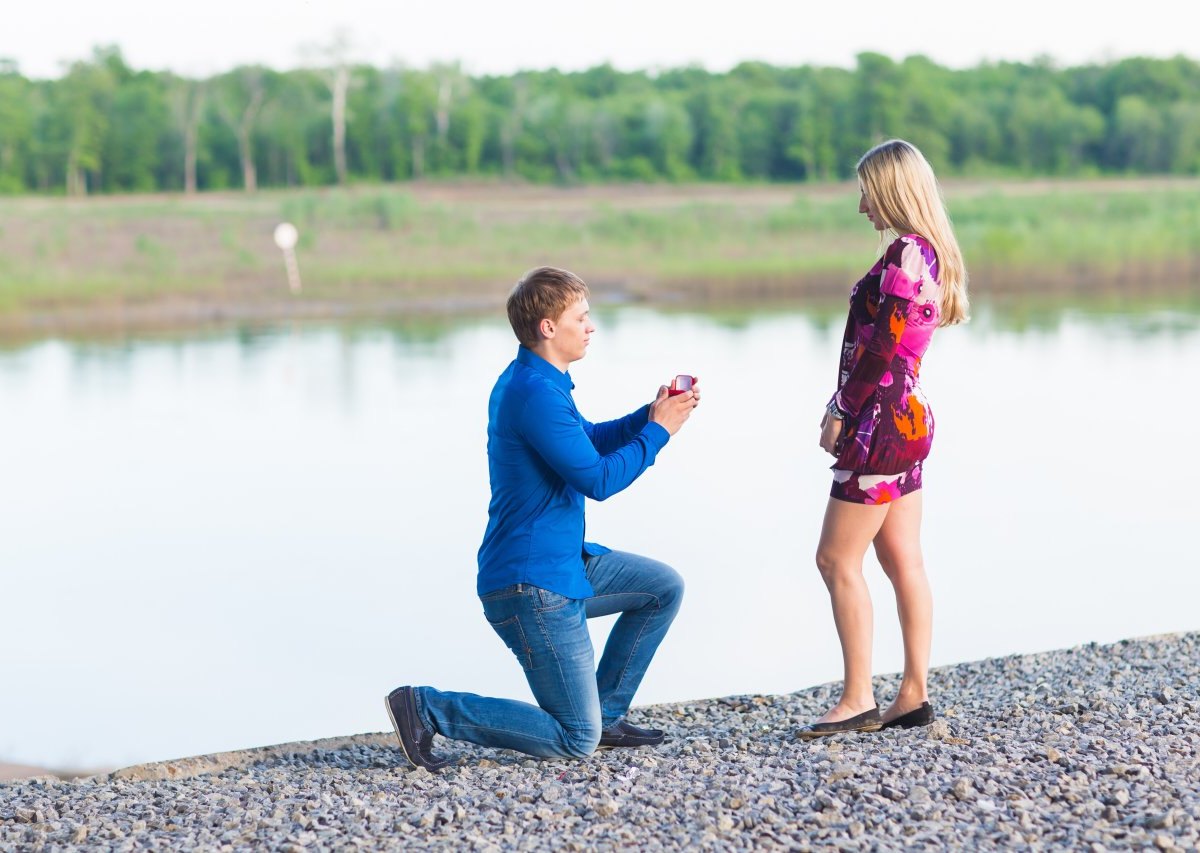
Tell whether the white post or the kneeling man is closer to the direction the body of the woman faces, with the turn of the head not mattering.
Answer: the kneeling man

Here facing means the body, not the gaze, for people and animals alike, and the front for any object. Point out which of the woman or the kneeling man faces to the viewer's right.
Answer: the kneeling man

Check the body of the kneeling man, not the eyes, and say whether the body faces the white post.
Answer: no

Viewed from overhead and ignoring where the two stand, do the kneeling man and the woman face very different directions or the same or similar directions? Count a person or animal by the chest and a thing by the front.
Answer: very different directions

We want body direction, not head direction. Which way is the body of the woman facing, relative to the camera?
to the viewer's left

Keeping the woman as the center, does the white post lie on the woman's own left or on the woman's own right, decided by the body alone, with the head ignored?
on the woman's own right

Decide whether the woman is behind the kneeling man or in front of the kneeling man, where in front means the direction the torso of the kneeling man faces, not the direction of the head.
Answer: in front

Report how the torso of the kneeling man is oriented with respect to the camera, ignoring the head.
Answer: to the viewer's right

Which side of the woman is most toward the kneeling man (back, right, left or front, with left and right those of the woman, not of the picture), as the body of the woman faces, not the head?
front

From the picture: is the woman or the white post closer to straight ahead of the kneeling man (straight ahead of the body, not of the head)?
the woman

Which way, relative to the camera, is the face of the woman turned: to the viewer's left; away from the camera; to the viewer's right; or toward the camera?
to the viewer's left

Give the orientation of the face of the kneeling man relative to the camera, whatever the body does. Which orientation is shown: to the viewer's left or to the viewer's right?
to the viewer's right
